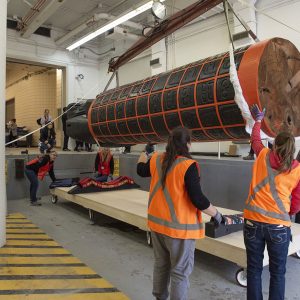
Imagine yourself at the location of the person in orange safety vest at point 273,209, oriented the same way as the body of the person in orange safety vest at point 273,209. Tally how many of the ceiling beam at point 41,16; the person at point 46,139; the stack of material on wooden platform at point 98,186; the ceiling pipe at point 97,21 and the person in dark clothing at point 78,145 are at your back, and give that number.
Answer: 0

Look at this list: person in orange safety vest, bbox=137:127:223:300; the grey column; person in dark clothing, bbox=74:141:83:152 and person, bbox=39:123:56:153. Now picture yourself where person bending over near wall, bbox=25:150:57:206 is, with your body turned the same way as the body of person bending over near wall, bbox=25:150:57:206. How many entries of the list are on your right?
2

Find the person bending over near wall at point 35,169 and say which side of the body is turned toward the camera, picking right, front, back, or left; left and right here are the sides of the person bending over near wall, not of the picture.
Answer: right

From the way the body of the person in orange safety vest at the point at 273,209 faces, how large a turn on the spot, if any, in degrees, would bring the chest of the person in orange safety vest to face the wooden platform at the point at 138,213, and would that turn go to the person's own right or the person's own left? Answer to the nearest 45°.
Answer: approximately 45° to the person's own left

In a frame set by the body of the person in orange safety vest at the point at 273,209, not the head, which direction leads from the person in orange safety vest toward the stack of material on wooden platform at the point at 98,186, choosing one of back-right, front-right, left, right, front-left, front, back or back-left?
front-left

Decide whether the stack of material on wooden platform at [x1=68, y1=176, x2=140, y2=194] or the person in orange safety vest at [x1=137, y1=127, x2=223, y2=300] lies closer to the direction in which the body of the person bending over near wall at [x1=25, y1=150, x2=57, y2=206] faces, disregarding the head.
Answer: the stack of material on wooden platform

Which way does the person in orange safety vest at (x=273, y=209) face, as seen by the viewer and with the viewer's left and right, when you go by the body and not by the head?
facing away from the viewer

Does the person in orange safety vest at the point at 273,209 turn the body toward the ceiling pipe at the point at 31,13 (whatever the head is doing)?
no

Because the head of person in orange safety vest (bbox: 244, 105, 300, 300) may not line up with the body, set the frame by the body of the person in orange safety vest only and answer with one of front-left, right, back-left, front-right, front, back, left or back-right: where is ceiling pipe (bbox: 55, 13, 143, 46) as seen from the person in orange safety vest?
front-left

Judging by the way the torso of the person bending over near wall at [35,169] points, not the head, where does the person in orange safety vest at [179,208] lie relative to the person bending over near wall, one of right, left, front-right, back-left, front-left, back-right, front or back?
right

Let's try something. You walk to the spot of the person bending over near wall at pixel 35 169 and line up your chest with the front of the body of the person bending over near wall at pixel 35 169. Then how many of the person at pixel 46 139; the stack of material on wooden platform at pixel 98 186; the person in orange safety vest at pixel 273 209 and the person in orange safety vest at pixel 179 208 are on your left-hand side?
1

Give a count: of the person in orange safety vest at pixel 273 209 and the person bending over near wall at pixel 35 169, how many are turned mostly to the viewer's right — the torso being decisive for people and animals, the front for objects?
1

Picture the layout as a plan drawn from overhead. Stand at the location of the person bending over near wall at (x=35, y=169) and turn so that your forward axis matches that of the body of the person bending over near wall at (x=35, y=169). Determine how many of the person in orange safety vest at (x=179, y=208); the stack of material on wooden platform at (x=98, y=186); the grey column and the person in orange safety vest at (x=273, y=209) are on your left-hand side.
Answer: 0

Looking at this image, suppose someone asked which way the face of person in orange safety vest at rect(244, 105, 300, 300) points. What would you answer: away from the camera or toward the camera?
away from the camera

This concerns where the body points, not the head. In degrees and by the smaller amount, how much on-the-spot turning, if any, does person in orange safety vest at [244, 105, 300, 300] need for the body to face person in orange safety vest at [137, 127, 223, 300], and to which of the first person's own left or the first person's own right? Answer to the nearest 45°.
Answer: approximately 135° to the first person's own left

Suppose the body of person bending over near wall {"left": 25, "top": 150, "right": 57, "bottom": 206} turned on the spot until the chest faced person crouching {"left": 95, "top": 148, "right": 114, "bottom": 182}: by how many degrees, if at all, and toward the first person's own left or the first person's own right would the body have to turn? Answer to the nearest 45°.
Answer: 0° — they already face them
